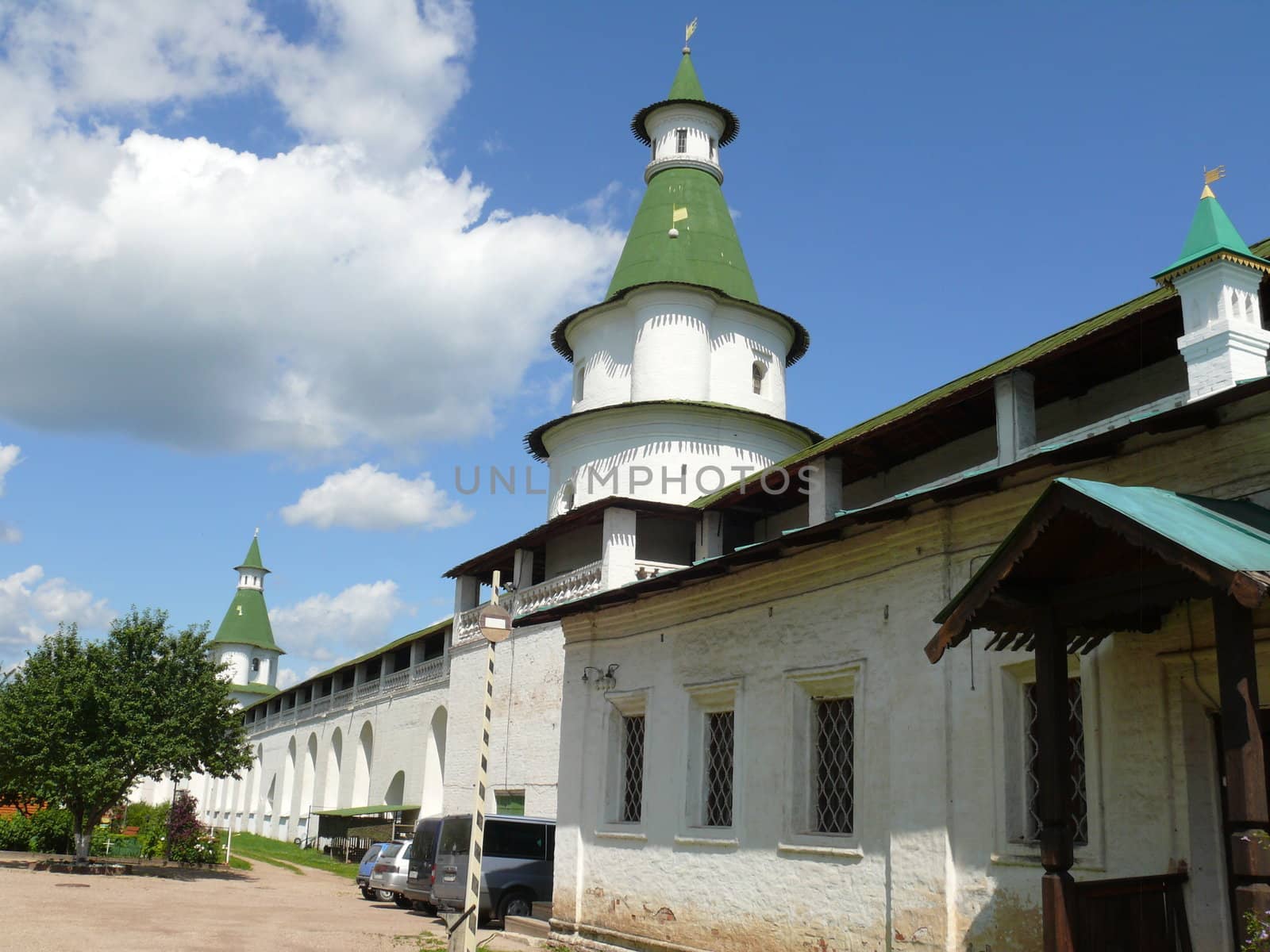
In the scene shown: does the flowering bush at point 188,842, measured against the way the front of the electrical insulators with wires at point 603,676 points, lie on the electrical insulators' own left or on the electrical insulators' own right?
on the electrical insulators' own right

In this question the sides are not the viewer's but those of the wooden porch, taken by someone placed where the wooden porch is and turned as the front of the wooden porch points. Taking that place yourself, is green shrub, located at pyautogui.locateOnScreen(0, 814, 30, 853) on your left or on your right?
on your right

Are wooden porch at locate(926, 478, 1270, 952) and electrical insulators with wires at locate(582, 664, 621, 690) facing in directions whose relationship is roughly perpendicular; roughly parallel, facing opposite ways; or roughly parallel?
roughly parallel

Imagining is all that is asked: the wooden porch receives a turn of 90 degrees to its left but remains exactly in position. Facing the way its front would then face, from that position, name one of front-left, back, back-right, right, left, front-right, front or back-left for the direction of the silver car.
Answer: back

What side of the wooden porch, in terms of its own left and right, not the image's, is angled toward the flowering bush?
right

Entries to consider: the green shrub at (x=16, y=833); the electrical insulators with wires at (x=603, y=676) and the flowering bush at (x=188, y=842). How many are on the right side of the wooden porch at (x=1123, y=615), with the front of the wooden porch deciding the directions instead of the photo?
3

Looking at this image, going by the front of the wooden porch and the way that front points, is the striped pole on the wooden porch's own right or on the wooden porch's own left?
on the wooden porch's own right

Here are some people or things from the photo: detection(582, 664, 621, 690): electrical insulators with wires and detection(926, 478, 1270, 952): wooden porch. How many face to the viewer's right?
0

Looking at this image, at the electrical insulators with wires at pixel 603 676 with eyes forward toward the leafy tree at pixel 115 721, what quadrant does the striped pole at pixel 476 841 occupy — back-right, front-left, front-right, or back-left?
back-left

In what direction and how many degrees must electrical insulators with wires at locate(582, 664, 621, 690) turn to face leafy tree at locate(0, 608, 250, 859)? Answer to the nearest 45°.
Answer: approximately 90° to its right

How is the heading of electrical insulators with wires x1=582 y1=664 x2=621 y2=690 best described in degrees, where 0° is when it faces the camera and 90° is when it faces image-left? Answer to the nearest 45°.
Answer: approximately 45°

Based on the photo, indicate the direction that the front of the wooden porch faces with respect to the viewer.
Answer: facing the viewer and to the left of the viewer

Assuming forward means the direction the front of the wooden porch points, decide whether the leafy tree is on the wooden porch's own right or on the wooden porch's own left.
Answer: on the wooden porch's own right

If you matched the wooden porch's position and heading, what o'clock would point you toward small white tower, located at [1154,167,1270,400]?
The small white tower is roughly at 5 o'clock from the wooden porch.

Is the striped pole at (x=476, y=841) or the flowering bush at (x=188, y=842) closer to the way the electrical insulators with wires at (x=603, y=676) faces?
the striped pole
